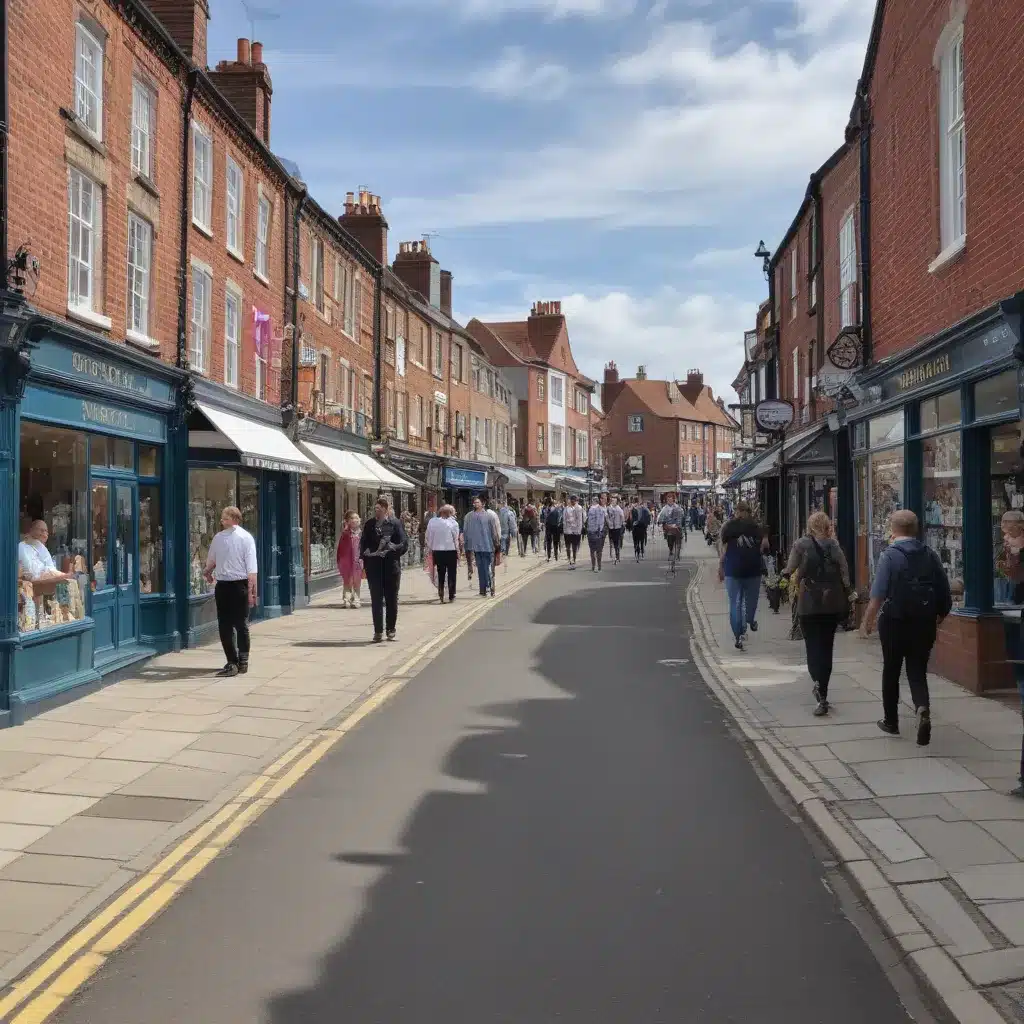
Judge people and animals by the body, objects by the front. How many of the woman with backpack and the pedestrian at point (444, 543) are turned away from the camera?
2

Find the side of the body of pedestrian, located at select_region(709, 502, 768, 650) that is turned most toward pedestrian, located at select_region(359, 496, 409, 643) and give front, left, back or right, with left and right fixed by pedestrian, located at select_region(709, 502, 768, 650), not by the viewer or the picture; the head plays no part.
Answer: left

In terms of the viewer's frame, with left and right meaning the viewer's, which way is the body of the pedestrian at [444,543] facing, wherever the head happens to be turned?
facing away from the viewer

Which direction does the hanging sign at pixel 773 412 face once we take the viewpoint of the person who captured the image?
facing the viewer

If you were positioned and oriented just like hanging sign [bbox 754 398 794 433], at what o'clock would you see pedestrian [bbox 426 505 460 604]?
The pedestrian is roughly at 2 o'clock from the hanging sign.

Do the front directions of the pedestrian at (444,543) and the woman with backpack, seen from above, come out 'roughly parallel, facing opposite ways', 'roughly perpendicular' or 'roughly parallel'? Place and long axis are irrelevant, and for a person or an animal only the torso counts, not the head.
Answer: roughly parallel

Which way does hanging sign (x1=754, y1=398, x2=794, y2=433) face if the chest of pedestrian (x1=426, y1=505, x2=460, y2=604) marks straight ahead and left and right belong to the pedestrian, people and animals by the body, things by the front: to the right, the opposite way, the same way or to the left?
the opposite way

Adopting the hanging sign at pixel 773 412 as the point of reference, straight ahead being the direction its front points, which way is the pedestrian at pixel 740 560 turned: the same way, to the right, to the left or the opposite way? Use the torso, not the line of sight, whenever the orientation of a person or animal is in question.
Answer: the opposite way

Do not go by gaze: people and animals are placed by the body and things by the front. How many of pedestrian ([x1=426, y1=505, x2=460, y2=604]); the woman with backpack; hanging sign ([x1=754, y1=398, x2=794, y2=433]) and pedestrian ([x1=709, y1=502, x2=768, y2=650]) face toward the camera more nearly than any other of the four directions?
1

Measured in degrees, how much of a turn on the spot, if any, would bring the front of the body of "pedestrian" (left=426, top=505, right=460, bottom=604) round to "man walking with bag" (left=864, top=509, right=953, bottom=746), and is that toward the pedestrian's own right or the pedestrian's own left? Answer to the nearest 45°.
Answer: approximately 180°

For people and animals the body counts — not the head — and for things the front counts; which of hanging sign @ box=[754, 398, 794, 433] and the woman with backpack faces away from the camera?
the woman with backpack

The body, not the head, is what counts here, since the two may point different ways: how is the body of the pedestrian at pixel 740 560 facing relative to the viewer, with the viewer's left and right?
facing away from the viewer

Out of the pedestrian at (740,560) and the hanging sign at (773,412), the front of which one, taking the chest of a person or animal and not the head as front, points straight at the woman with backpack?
the hanging sign

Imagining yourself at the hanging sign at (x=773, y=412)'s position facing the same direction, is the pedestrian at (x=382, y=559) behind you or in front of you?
in front

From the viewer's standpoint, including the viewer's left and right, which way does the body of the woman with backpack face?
facing away from the viewer
